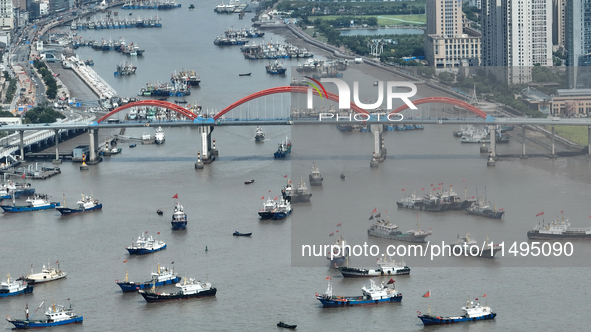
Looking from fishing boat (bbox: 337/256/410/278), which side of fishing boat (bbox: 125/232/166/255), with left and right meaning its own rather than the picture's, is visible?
left

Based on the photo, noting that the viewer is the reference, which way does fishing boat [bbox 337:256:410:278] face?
facing to the left of the viewer

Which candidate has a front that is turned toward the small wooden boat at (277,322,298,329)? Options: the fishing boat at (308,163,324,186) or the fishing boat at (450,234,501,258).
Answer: the fishing boat at (308,163,324,186)

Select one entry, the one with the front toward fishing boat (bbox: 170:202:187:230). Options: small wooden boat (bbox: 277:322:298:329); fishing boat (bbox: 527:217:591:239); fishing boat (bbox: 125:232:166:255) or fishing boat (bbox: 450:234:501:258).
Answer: fishing boat (bbox: 527:217:591:239)

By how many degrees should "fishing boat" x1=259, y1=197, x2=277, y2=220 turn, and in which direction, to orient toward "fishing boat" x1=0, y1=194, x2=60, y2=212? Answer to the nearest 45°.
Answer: approximately 45° to its right

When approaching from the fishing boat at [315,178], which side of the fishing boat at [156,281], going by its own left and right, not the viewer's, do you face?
back
